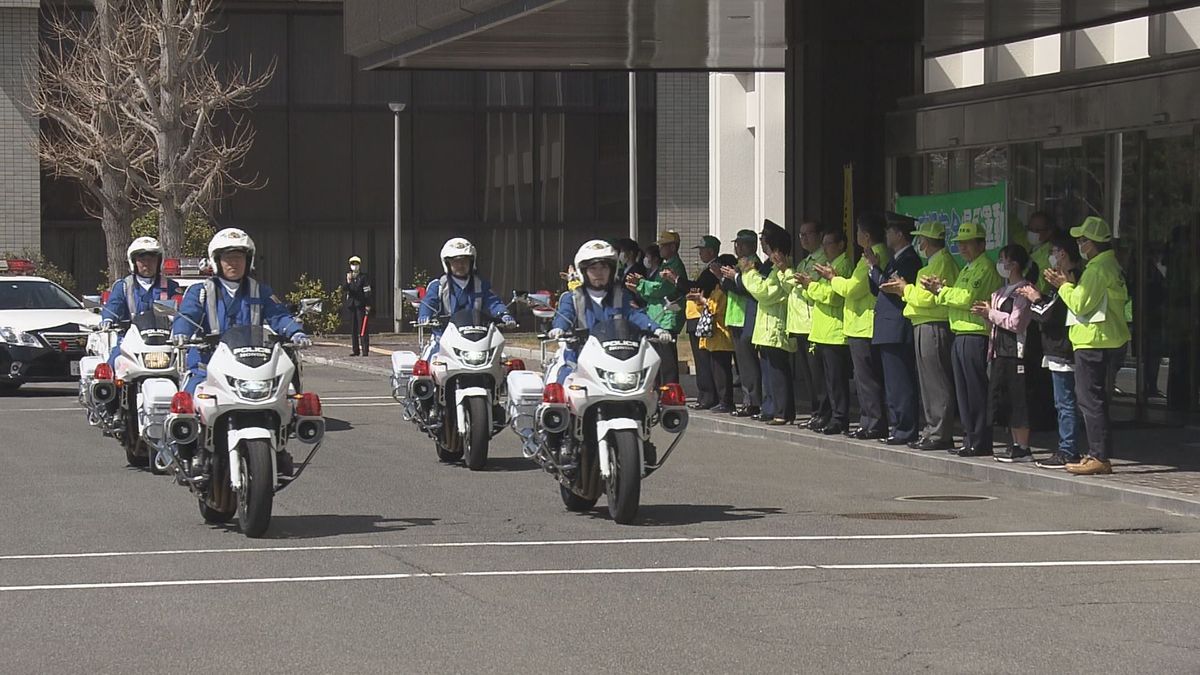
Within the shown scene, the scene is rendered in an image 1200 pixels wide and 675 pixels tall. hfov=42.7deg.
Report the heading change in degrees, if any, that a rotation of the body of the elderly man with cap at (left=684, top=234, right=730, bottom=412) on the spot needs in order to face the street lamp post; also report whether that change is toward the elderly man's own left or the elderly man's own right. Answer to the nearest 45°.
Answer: approximately 90° to the elderly man's own right

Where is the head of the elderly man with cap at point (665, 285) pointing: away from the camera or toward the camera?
toward the camera

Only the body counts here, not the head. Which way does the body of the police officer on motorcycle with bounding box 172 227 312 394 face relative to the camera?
toward the camera

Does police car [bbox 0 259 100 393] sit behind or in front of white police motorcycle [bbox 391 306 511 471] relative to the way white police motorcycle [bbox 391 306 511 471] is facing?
behind

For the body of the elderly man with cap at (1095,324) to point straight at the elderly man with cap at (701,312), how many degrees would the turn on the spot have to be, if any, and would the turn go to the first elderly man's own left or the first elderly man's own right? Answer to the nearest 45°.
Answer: approximately 45° to the first elderly man's own right

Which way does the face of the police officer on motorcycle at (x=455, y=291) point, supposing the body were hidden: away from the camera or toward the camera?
toward the camera

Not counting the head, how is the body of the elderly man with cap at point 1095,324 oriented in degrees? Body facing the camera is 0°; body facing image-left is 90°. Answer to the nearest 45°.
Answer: approximately 90°

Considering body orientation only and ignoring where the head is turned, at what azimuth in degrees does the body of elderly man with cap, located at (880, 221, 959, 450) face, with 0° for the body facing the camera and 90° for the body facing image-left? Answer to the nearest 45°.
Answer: approximately 90°

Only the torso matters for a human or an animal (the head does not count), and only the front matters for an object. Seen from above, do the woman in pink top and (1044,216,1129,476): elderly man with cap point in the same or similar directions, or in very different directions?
same or similar directions

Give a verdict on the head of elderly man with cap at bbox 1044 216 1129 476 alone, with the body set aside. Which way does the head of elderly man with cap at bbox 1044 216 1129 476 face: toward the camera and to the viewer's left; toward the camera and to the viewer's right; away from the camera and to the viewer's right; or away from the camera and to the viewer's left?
toward the camera and to the viewer's left

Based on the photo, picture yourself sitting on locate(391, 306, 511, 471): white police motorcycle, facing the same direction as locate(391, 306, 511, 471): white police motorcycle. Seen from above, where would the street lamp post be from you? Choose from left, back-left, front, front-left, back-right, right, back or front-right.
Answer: back

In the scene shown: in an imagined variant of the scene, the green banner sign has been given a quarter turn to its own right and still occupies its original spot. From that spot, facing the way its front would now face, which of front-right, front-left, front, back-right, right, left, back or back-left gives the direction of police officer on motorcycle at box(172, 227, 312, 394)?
left

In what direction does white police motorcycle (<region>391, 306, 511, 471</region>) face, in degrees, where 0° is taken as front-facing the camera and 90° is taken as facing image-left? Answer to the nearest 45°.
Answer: approximately 0°

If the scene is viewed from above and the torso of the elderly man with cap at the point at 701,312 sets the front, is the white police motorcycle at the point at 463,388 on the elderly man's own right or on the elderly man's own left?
on the elderly man's own left

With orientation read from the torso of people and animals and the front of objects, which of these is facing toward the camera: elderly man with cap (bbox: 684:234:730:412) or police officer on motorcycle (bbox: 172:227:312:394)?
the police officer on motorcycle

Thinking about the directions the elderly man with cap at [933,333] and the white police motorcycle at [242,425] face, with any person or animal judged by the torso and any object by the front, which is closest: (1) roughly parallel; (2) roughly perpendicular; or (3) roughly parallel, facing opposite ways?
roughly perpendicular

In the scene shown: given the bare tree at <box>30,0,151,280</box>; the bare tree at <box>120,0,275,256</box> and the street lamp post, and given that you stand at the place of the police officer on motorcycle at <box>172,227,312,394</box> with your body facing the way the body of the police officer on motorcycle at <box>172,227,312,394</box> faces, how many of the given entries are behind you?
3

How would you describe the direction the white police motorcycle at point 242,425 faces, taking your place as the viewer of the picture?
facing the viewer

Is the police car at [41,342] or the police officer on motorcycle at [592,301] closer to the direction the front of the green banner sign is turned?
the police officer on motorcycle

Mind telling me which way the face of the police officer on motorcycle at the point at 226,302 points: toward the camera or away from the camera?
toward the camera

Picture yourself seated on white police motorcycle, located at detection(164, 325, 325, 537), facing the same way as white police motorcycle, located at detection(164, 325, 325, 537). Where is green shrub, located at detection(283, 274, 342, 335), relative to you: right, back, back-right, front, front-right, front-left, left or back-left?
back

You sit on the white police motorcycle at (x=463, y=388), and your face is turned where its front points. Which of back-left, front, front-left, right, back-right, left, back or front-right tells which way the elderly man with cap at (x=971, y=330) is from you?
left
